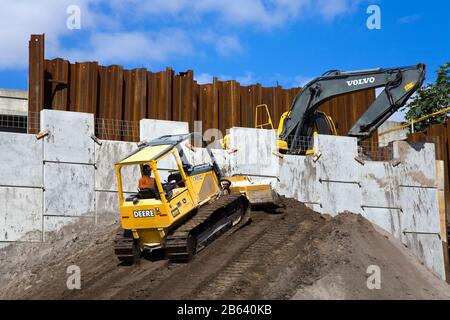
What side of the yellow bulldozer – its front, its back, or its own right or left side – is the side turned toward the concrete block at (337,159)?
front

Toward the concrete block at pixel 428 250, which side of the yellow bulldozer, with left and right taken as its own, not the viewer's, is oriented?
front

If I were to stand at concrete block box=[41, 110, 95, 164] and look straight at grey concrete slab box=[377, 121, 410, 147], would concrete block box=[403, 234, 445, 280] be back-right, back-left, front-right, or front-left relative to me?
front-right

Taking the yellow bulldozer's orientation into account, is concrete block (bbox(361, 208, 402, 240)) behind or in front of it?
in front

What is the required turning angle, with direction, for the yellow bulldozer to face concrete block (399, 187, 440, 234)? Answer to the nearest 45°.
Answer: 0° — it already faces it

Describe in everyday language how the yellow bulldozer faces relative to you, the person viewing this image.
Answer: facing away from the viewer and to the right of the viewer

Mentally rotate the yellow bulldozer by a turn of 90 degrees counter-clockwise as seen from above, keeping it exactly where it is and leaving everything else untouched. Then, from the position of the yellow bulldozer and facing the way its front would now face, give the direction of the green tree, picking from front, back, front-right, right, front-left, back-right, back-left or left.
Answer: right

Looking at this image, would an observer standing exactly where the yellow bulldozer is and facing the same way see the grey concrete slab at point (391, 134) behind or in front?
in front

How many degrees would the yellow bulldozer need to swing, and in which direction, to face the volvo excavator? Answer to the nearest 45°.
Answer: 0° — it already faces it
